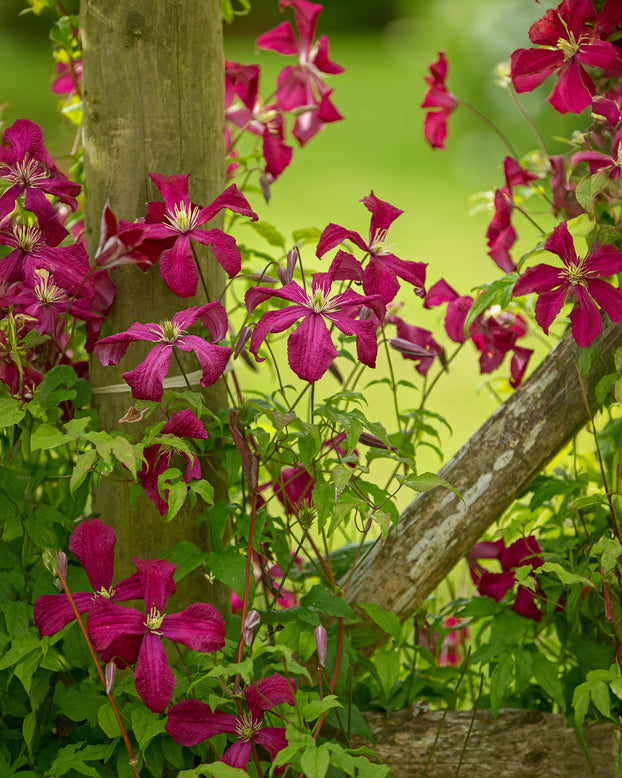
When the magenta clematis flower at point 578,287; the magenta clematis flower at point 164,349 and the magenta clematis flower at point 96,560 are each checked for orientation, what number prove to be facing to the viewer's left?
0

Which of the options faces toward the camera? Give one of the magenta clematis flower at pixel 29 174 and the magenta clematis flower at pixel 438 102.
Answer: the magenta clematis flower at pixel 29 174

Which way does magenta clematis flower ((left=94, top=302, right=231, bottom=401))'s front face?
toward the camera

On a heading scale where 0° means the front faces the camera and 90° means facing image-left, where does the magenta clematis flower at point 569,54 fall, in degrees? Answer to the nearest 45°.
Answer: approximately 0°

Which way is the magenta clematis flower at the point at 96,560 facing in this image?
toward the camera

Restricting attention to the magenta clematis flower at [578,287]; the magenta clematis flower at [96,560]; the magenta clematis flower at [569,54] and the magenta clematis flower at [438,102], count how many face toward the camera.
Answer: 3
